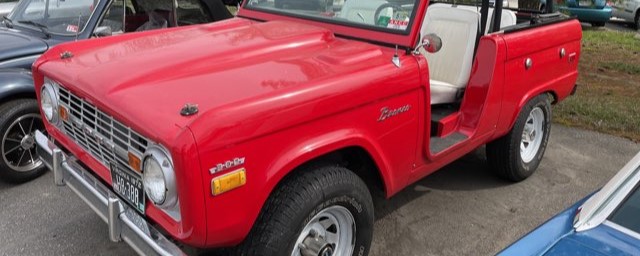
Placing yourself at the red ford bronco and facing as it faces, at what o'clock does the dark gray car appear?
The dark gray car is roughly at 3 o'clock from the red ford bronco.

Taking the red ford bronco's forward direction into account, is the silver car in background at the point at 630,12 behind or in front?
behind

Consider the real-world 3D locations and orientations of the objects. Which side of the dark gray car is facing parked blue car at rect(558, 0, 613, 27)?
back

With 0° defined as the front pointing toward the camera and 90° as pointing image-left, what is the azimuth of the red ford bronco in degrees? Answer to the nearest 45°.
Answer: approximately 45°

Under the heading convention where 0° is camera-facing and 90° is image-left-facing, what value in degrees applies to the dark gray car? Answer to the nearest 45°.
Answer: approximately 45°

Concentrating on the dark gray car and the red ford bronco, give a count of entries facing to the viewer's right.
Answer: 0

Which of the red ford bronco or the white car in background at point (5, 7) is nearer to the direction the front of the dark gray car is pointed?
the red ford bronco

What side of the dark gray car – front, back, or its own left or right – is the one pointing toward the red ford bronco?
left

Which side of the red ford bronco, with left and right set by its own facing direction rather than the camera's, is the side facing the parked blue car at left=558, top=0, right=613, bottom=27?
back

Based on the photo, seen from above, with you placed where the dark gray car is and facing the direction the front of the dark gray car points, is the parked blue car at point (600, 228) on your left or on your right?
on your left

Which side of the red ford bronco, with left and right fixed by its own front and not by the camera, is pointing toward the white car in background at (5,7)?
right
